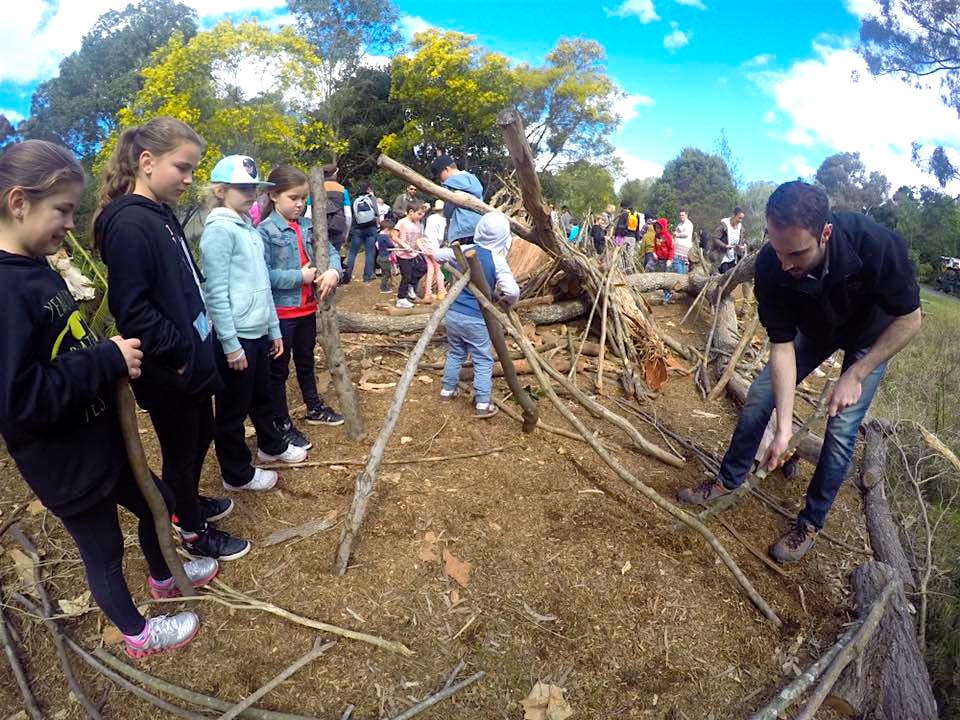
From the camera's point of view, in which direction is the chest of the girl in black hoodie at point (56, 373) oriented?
to the viewer's right

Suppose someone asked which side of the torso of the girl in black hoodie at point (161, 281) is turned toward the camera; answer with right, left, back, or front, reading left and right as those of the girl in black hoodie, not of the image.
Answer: right

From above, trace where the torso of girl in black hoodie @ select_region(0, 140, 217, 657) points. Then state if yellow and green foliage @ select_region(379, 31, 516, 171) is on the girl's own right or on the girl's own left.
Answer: on the girl's own left

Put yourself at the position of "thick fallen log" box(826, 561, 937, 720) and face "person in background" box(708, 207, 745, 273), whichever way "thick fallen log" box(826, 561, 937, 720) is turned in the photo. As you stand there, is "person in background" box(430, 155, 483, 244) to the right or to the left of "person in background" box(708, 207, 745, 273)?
left

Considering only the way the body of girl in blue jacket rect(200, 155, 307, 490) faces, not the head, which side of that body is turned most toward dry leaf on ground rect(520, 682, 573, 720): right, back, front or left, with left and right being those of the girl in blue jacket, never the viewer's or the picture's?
front
